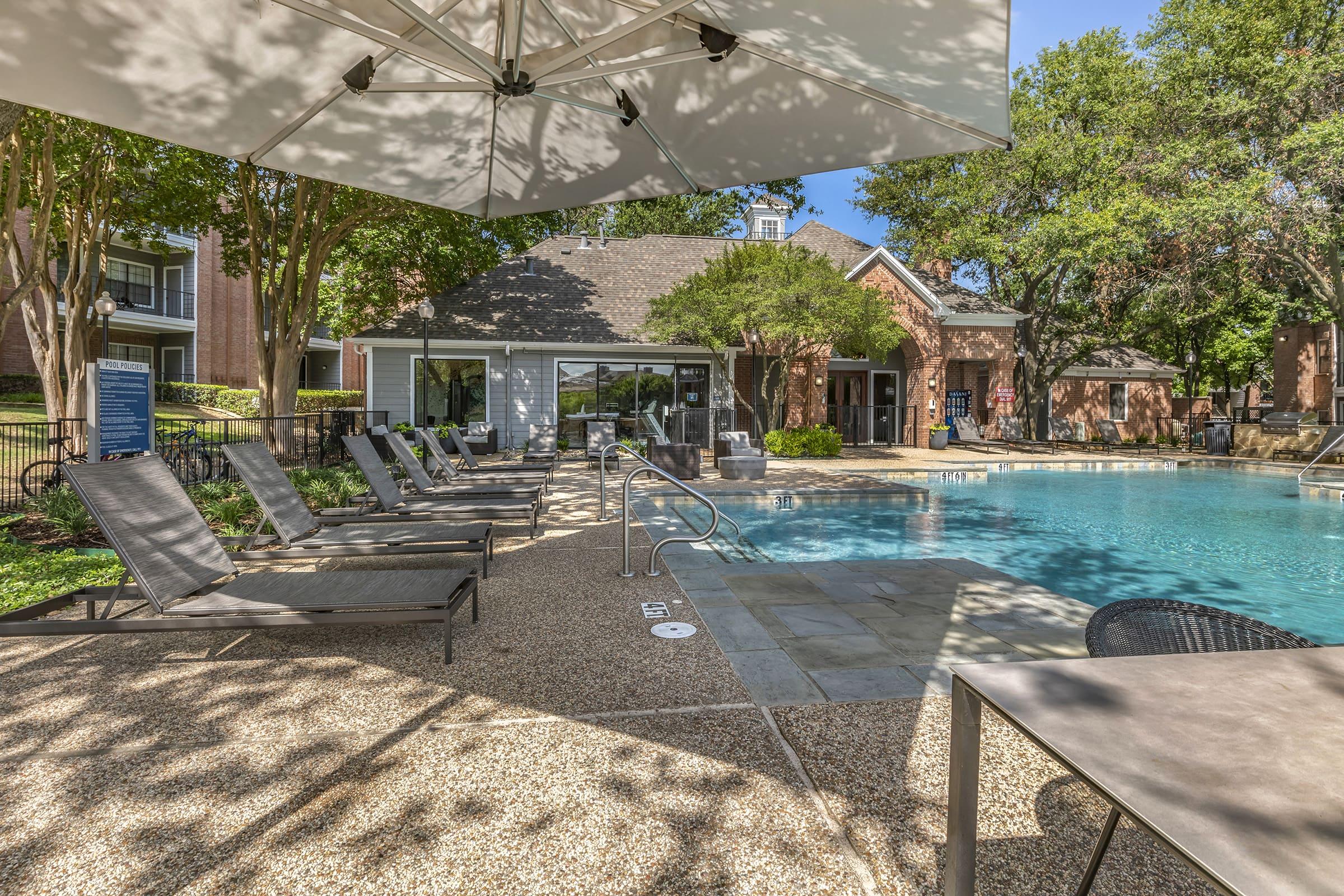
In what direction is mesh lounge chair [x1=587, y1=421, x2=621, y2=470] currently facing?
toward the camera

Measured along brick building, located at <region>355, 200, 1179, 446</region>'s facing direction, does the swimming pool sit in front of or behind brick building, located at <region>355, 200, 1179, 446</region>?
in front

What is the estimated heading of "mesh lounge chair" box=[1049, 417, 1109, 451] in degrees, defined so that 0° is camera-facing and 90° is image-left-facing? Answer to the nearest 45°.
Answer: approximately 315°

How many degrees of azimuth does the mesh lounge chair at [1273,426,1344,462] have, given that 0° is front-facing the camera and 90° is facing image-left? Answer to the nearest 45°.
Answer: approximately 90°

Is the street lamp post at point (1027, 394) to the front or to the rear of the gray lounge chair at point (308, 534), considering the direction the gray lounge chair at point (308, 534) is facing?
to the front

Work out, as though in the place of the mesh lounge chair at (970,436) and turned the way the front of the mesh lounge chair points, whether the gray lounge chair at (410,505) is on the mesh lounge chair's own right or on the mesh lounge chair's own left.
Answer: on the mesh lounge chair's own right

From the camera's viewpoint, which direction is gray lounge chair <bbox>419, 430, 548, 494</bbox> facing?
to the viewer's right

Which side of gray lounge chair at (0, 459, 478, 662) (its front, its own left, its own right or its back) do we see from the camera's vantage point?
right

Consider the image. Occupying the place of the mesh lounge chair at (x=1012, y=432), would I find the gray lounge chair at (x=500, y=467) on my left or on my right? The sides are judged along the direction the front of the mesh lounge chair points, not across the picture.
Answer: on my right

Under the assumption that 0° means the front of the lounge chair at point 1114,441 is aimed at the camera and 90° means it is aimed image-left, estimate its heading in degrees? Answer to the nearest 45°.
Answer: approximately 315°

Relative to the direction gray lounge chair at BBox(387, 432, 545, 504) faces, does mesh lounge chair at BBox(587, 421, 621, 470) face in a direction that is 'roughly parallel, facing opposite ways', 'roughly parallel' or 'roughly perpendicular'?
roughly perpendicular

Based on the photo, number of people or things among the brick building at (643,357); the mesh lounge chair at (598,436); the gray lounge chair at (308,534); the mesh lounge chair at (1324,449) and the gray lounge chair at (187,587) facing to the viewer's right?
2

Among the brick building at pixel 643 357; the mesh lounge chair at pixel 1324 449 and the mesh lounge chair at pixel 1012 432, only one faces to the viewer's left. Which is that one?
the mesh lounge chair at pixel 1324 449

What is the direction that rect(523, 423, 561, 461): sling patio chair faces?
toward the camera

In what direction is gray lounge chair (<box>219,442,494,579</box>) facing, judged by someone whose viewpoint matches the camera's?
facing to the right of the viewer
